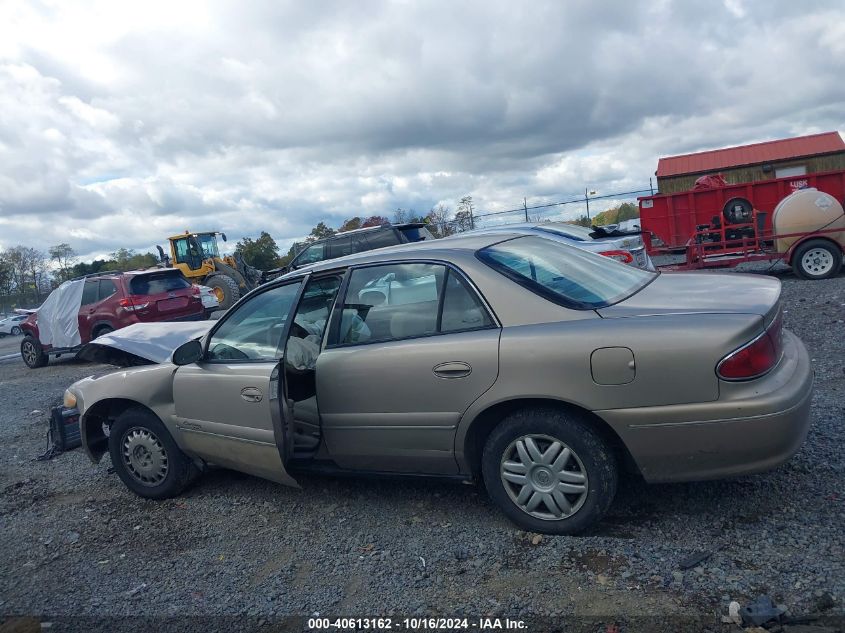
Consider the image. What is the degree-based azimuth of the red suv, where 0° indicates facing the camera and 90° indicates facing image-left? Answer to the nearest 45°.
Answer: approximately 135°

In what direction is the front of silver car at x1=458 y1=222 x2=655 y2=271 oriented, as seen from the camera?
facing away from the viewer and to the left of the viewer

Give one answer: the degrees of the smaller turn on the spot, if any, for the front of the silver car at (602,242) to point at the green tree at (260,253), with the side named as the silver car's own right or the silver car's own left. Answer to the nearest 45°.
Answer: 0° — it already faces it

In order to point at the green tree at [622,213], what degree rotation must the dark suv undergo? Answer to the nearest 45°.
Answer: approximately 90° to its right

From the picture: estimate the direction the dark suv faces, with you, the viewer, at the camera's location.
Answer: facing away from the viewer and to the left of the viewer

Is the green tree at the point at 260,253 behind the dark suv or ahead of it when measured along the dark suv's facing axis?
ahead

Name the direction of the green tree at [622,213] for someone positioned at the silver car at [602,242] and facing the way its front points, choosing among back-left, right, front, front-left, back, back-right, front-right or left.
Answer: front-right

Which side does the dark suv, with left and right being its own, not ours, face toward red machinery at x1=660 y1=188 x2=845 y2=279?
back

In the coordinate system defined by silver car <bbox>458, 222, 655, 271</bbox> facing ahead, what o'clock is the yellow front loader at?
The yellow front loader is roughly at 12 o'clock from the silver car.

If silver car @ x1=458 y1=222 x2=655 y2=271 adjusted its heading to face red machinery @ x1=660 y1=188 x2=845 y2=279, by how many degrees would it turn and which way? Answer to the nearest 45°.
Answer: approximately 90° to its right

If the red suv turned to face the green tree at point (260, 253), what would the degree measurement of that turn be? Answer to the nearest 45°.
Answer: approximately 45° to its right

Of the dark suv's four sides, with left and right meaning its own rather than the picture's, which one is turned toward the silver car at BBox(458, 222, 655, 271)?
back

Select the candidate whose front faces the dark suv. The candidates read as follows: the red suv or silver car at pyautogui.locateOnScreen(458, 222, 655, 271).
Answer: the silver car

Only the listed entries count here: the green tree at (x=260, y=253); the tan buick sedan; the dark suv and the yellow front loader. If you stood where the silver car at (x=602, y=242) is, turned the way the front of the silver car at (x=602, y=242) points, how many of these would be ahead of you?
3

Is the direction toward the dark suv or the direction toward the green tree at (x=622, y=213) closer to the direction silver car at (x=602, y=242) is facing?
the dark suv
